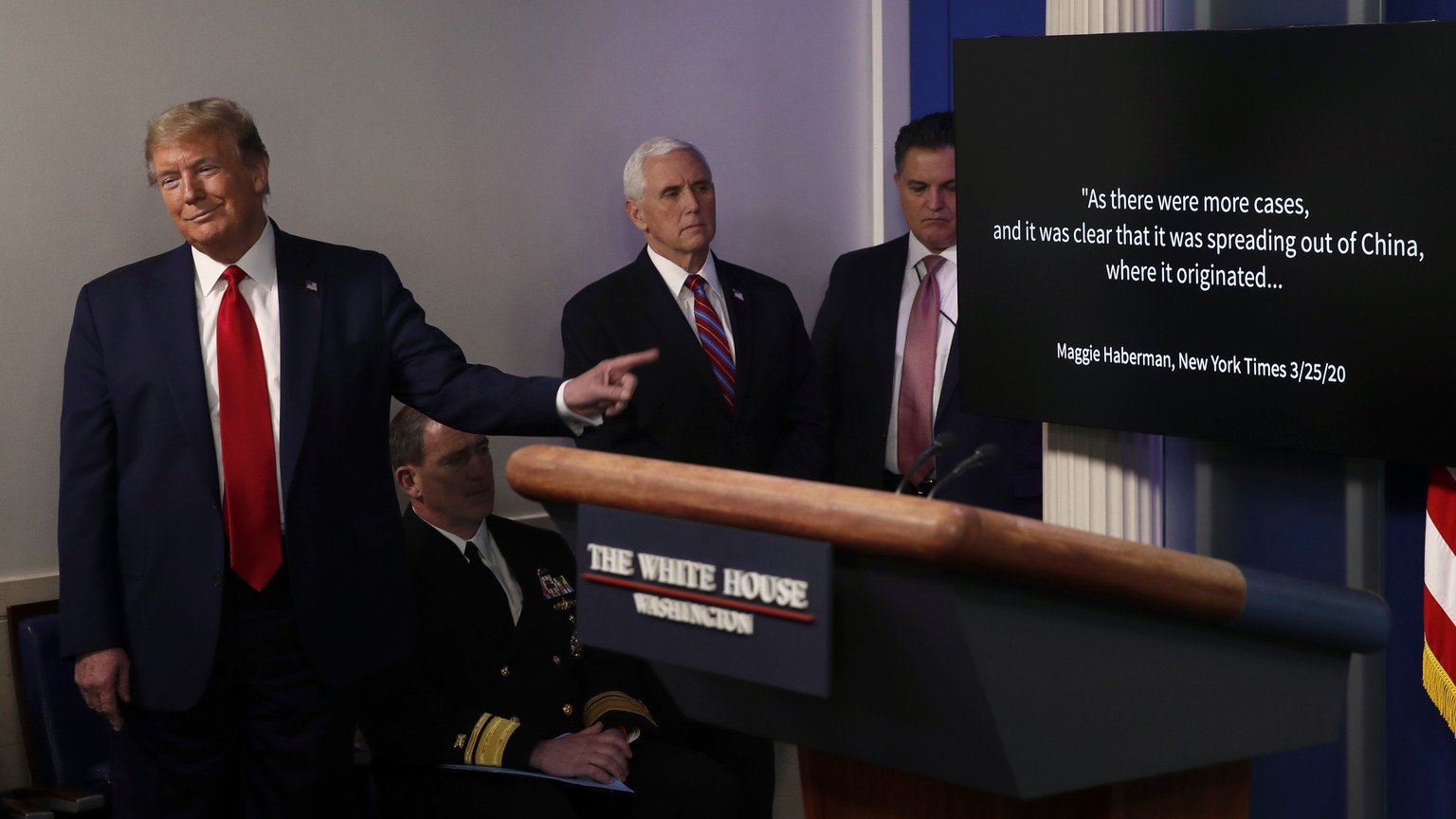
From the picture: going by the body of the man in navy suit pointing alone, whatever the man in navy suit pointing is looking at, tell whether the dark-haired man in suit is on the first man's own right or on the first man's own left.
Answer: on the first man's own left

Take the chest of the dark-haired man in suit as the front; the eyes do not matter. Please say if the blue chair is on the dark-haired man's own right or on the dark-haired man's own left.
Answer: on the dark-haired man's own right

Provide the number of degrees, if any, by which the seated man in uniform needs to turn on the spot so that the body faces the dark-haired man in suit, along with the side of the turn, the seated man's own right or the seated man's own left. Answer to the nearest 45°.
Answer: approximately 90° to the seated man's own left

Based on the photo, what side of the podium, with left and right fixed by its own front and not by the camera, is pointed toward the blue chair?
right

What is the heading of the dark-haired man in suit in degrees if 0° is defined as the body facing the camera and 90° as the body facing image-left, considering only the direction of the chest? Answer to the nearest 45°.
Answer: approximately 0°

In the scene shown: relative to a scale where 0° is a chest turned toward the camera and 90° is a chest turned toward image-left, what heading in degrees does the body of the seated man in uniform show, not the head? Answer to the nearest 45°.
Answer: approximately 315°

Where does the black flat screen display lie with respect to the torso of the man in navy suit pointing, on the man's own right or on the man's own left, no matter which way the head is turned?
on the man's own left
